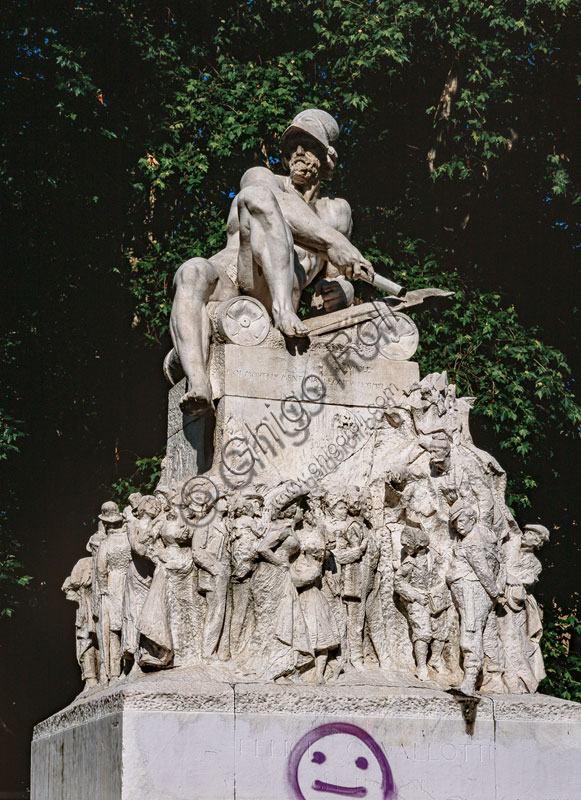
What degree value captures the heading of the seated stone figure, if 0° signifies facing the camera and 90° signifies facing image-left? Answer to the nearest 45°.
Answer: approximately 0°
